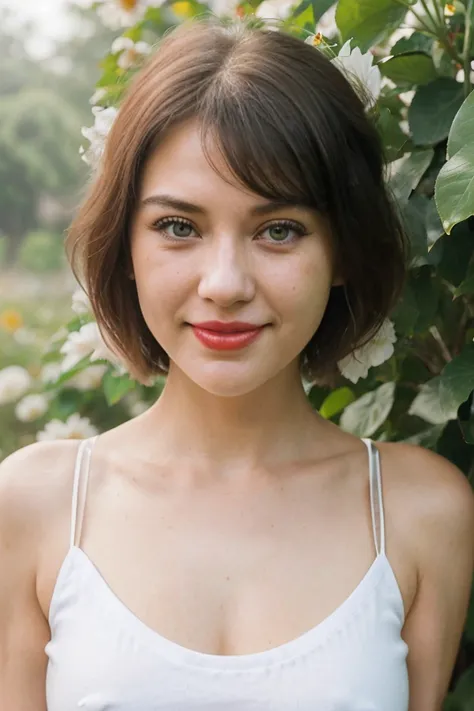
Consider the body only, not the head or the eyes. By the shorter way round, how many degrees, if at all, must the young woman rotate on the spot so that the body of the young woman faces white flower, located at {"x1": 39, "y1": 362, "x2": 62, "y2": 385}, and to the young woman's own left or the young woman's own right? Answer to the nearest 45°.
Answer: approximately 135° to the young woman's own right

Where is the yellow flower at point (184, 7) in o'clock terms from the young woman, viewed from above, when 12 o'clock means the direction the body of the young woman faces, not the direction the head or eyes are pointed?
The yellow flower is roughly at 6 o'clock from the young woman.

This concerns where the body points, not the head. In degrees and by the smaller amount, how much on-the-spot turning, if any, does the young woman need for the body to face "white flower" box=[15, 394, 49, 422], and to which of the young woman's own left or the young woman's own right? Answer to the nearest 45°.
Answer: approximately 135° to the young woman's own right

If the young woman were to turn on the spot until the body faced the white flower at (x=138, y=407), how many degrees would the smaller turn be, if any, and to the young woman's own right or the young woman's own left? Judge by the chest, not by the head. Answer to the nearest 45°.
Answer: approximately 180°

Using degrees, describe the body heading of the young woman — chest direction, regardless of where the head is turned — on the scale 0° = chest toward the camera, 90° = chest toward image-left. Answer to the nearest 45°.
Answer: approximately 0°

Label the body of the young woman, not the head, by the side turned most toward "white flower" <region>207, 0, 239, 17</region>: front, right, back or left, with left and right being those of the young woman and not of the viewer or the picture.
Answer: back

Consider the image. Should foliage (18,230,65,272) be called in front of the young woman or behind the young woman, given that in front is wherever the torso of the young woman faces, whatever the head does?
behind
